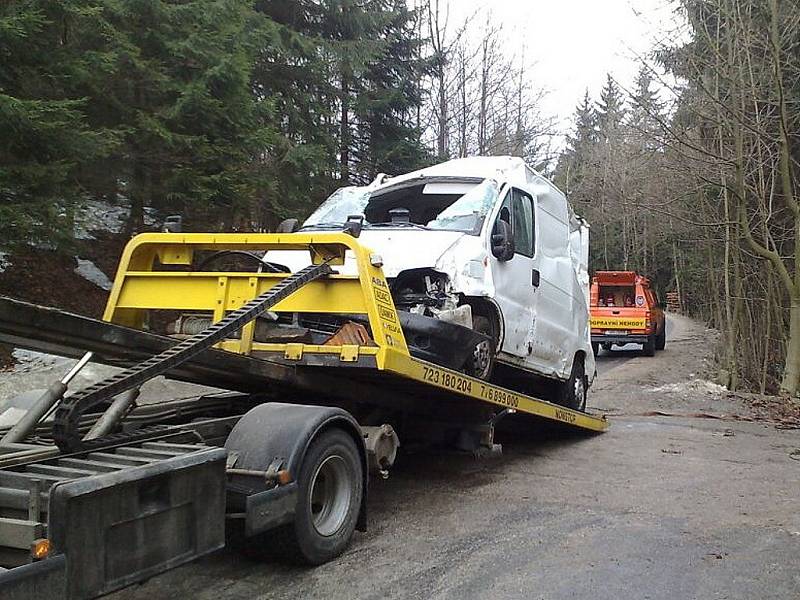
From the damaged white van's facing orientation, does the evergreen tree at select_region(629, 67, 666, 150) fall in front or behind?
behind

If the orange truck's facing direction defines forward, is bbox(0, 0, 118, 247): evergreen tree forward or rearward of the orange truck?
rearward

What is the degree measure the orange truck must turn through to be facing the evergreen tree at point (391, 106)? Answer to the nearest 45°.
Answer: approximately 135° to its left

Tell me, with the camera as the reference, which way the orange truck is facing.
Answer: facing away from the viewer

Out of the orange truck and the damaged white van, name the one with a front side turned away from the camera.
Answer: the orange truck

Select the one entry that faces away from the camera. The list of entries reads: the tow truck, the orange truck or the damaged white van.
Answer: the orange truck

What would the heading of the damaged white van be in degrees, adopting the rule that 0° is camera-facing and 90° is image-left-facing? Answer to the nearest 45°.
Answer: approximately 45°

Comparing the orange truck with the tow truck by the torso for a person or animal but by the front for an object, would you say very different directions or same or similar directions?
very different directions

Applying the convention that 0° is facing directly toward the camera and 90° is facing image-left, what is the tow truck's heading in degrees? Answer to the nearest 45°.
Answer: approximately 45°

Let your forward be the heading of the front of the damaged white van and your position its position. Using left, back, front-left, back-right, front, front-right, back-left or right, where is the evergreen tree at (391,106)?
back-right
